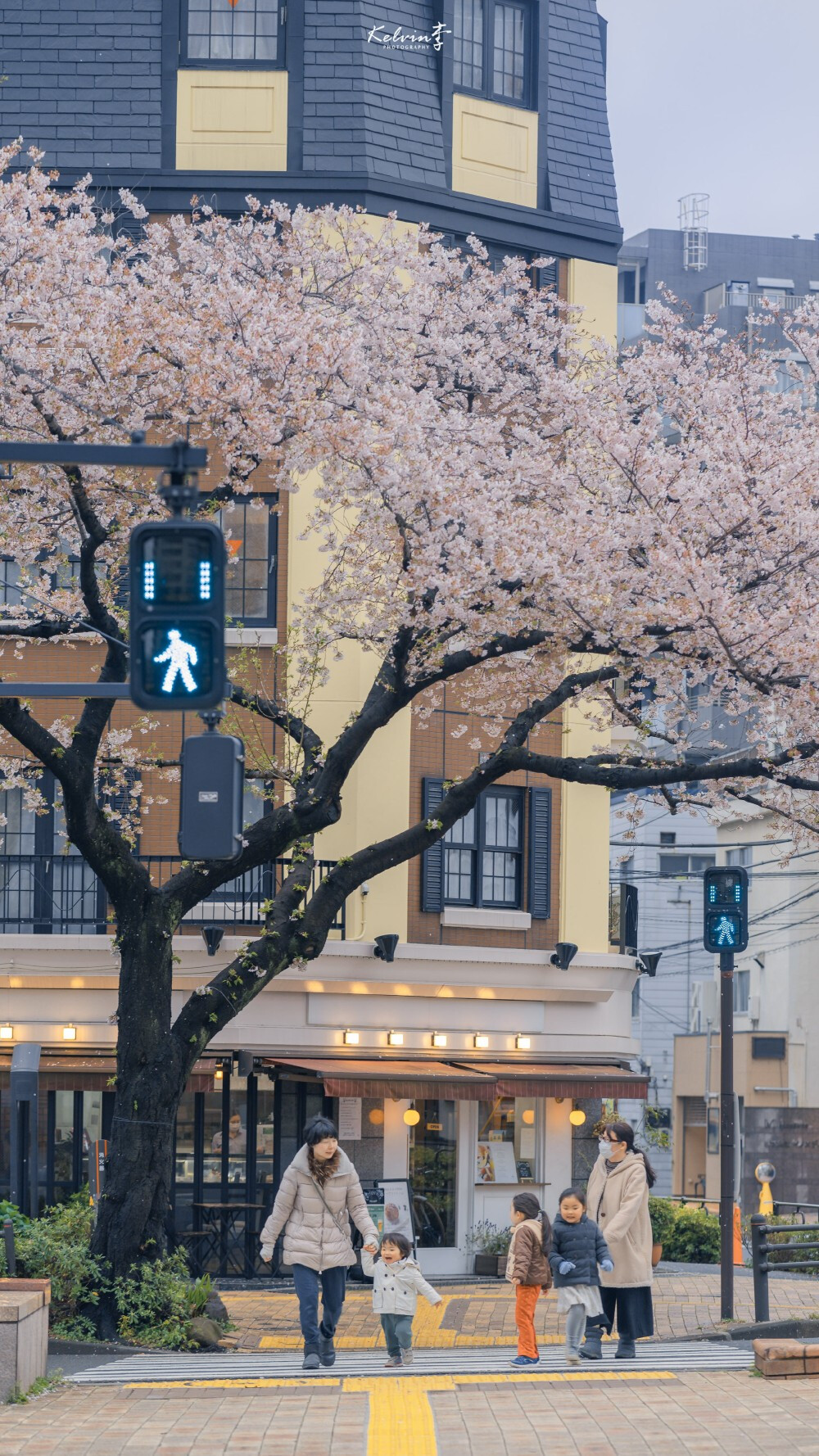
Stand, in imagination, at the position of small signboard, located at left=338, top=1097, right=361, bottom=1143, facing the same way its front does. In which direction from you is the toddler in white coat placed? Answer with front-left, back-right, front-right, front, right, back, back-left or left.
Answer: front

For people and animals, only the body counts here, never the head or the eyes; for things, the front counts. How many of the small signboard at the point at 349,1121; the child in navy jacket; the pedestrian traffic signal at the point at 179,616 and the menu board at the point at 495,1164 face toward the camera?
4

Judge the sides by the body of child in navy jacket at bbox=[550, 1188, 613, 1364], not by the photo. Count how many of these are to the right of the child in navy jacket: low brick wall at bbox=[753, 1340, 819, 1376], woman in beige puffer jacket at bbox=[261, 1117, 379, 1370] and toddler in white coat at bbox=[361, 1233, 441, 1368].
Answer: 2

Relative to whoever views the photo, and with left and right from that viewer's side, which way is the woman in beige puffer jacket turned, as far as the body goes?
facing the viewer

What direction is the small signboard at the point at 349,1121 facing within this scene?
toward the camera

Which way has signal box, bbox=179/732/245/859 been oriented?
away from the camera

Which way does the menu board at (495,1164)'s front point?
toward the camera

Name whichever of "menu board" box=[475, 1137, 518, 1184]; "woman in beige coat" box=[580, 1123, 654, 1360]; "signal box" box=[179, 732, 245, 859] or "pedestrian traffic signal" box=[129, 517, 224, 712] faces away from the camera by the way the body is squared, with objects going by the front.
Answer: the signal box

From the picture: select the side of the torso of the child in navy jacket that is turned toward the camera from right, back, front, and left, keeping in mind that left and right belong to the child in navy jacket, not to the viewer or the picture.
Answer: front

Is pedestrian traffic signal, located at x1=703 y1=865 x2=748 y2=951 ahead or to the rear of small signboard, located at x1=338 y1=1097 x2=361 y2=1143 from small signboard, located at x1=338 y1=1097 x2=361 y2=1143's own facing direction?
ahead

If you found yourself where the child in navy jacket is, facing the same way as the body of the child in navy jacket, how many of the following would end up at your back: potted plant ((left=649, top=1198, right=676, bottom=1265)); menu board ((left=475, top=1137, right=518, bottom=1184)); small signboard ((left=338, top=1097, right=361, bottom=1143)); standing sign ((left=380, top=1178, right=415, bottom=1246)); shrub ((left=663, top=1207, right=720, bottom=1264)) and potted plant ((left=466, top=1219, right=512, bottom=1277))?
6

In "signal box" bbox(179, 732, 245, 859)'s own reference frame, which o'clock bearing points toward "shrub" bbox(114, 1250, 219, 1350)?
The shrub is roughly at 12 o'clock from the signal box.

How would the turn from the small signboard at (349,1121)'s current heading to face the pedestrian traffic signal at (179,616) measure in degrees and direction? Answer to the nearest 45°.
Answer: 0° — it already faces it

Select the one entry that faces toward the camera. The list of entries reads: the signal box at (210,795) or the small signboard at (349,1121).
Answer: the small signboard

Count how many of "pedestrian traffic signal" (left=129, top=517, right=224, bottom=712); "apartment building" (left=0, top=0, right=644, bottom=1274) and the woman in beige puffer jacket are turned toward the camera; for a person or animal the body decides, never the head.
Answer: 3

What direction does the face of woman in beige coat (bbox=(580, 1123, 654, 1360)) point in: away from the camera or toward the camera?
toward the camera
